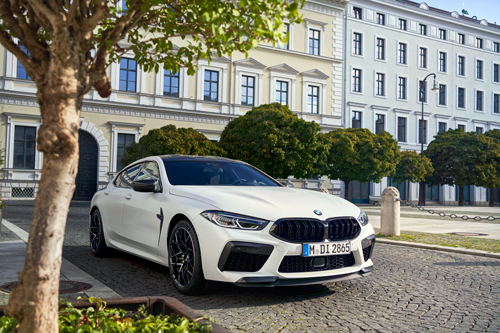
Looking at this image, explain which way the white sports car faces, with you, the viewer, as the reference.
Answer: facing the viewer and to the right of the viewer

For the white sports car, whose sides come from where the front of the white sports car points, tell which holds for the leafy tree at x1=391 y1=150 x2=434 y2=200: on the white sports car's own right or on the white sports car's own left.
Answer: on the white sports car's own left

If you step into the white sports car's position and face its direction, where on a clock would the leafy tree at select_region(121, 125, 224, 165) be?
The leafy tree is roughly at 7 o'clock from the white sports car.

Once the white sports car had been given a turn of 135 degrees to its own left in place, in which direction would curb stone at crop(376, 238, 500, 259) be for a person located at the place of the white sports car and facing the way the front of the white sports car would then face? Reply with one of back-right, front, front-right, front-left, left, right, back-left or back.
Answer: front-right

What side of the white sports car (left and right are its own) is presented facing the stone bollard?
left

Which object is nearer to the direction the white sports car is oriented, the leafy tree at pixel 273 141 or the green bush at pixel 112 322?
the green bush

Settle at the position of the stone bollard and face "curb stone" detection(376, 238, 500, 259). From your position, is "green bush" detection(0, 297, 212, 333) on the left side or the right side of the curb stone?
right
